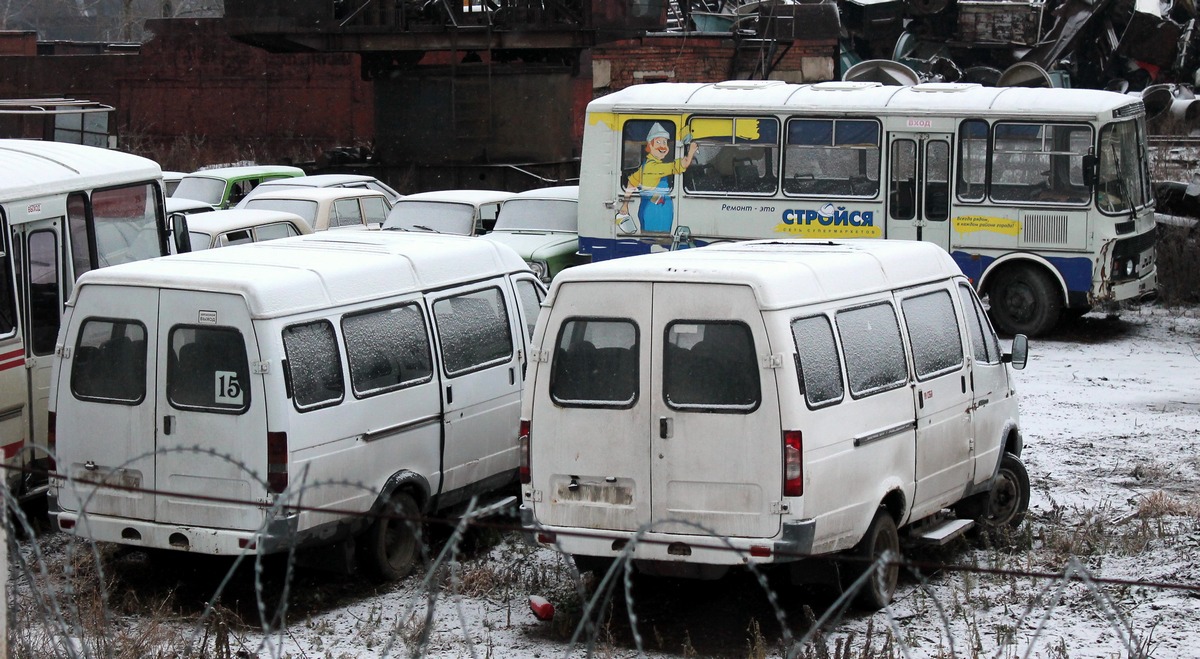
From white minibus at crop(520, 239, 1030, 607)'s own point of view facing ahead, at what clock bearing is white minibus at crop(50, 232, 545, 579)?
white minibus at crop(50, 232, 545, 579) is roughly at 8 o'clock from white minibus at crop(520, 239, 1030, 607).

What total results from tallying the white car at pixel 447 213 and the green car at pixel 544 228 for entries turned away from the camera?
0

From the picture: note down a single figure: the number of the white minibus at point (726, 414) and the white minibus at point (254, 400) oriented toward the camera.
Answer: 0

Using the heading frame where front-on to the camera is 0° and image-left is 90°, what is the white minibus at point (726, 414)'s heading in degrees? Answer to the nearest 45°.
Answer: approximately 225°

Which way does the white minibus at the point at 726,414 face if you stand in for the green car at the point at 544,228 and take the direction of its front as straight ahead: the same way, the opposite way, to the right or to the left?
the opposite way

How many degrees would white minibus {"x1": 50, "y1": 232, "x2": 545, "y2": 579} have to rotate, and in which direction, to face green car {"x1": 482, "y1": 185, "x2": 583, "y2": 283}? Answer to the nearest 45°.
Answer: approximately 45° to its left

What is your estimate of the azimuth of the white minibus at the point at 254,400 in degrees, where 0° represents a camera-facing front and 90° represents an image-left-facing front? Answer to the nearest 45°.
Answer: approximately 225°

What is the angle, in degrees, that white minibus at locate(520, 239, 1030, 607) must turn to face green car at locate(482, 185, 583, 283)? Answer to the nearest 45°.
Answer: approximately 45° to its left

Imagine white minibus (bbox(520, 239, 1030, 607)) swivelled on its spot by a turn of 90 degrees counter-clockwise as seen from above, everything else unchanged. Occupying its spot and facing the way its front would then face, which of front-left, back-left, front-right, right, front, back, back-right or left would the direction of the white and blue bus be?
front-right

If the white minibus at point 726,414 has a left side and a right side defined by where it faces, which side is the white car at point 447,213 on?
on its left

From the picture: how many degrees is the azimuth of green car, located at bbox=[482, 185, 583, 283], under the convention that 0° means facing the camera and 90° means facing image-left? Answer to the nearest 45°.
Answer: approximately 45°

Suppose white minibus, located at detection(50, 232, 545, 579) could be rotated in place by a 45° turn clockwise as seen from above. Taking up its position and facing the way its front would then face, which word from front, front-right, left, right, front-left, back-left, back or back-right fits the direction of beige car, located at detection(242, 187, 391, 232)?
left
